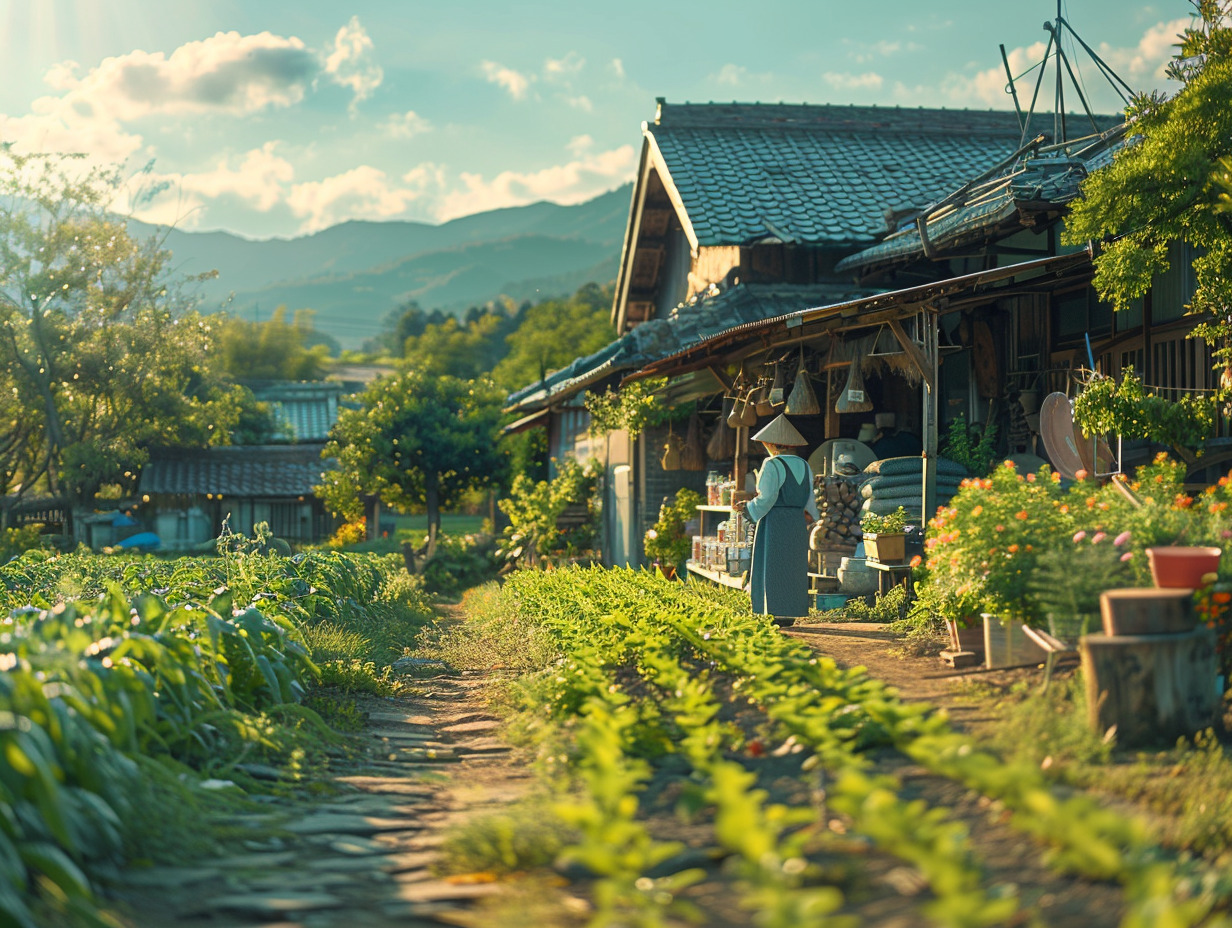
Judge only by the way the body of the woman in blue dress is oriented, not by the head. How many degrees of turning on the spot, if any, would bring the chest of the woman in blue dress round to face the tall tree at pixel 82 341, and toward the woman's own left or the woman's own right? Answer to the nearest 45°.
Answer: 0° — they already face it

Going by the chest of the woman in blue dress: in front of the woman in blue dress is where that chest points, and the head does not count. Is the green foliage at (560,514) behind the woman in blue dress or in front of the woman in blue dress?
in front

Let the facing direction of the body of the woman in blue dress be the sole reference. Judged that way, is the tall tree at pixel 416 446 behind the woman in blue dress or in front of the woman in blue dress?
in front

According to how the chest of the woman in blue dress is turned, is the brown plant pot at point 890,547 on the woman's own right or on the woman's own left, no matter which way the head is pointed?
on the woman's own right

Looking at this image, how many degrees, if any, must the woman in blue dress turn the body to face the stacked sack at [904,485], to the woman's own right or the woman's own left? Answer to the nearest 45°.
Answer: approximately 90° to the woman's own right

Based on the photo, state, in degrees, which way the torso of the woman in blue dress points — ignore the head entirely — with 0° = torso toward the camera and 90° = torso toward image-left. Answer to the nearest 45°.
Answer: approximately 135°

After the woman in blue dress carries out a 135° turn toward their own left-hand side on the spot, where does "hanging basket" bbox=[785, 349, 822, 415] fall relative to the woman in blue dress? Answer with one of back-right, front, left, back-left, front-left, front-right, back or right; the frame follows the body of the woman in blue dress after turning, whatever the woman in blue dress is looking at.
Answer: back

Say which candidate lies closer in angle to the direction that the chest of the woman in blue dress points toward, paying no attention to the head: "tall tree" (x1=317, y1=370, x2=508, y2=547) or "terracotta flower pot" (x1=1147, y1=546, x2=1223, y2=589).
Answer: the tall tree

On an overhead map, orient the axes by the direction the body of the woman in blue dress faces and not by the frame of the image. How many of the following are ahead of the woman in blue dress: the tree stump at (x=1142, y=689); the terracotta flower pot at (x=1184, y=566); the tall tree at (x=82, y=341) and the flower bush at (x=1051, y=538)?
1

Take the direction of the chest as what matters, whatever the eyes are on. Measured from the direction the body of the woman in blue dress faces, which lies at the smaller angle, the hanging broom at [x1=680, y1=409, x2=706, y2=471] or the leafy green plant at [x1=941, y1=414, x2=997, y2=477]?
the hanging broom

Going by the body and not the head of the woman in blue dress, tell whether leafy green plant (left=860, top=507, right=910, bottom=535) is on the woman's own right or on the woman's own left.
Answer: on the woman's own right

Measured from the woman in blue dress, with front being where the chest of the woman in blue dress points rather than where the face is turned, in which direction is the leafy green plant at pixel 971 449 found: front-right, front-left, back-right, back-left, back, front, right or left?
right
